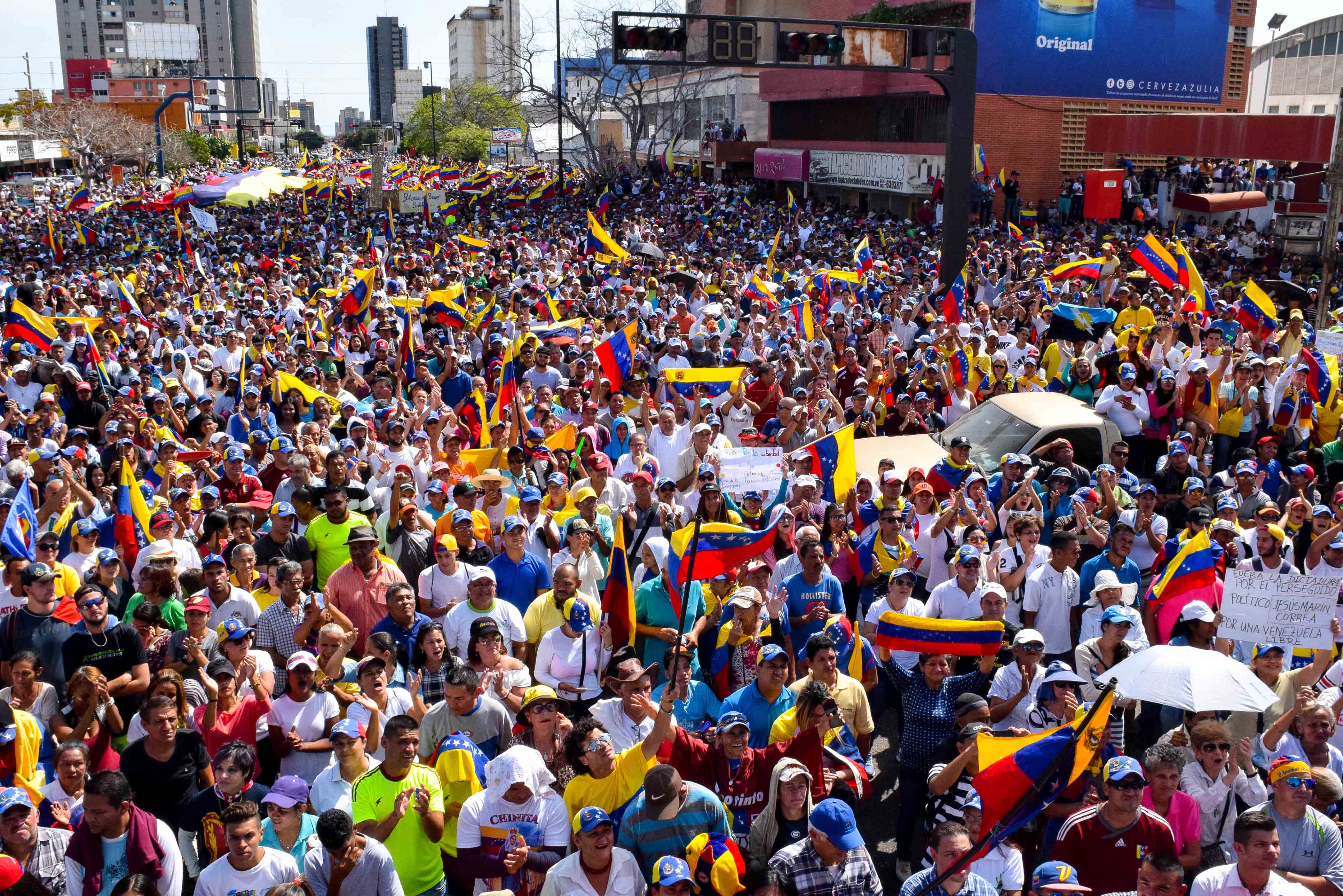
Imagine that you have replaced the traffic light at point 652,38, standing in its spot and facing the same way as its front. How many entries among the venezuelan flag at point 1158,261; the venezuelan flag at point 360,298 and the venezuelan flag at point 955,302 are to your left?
2

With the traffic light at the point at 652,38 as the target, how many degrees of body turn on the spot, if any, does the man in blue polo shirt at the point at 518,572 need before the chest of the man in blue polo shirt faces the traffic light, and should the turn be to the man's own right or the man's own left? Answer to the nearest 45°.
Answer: approximately 180°

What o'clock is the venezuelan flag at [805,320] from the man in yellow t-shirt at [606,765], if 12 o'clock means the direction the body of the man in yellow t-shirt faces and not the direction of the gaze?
The venezuelan flag is roughly at 8 o'clock from the man in yellow t-shirt.

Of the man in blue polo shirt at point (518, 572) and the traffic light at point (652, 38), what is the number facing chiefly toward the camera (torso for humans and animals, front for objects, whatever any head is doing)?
2

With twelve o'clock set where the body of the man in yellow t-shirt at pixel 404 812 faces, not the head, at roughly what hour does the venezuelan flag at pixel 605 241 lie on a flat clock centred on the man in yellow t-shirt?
The venezuelan flag is roughly at 8 o'clock from the man in yellow t-shirt.

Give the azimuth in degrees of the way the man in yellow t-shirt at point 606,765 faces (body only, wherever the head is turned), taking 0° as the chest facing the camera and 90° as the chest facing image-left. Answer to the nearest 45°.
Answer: approximately 315°
